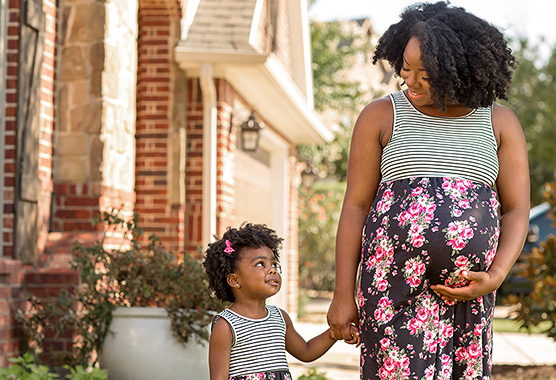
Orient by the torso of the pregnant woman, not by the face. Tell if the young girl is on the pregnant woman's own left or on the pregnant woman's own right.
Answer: on the pregnant woman's own right

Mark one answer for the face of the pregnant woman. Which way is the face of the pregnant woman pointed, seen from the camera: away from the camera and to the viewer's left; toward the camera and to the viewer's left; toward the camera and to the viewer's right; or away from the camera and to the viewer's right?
toward the camera and to the viewer's left

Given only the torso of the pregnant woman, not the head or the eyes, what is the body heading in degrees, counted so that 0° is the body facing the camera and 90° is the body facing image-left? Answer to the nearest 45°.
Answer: approximately 0°

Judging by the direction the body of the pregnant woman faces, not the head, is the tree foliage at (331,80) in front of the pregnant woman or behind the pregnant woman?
behind

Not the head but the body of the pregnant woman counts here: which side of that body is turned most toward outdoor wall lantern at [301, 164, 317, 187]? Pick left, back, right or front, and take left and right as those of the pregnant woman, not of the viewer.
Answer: back

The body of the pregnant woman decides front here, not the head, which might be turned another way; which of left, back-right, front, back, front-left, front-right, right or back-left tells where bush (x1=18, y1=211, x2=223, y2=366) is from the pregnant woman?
back-right

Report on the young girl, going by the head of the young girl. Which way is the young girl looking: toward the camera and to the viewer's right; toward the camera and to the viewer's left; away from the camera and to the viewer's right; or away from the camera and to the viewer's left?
toward the camera and to the viewer's right
